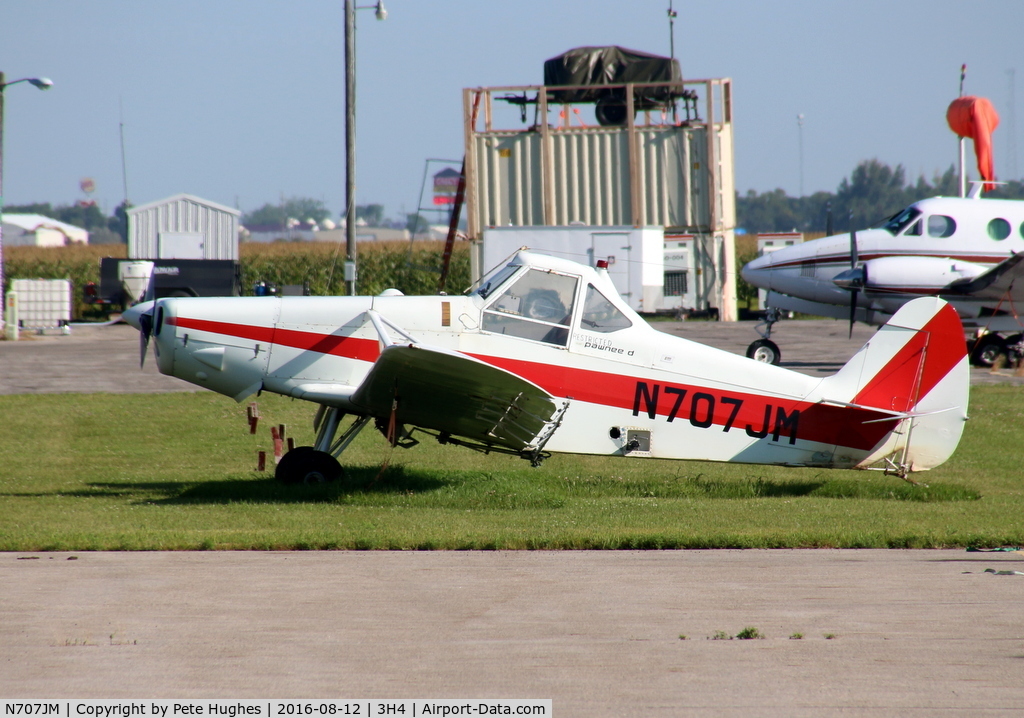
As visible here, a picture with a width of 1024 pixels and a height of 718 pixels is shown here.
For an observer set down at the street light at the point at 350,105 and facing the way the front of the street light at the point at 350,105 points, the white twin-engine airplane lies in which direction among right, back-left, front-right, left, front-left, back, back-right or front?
front-right

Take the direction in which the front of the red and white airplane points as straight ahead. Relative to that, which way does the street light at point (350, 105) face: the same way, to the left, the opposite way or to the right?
the opposite way

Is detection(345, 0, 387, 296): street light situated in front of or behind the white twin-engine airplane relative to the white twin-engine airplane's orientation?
in front

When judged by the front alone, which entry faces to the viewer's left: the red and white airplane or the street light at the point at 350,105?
the red and white airplane

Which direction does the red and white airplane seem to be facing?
to the viewer's left

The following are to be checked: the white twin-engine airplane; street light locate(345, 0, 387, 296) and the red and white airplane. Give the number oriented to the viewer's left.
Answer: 2

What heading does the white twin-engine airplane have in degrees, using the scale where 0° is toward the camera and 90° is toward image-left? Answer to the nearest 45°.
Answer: approximately 90°

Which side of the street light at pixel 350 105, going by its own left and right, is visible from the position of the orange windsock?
front

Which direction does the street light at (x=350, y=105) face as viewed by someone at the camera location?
facing to the right of the viewer

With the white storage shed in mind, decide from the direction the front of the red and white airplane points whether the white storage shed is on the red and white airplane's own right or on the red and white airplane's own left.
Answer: on the red and white airplane's own right
